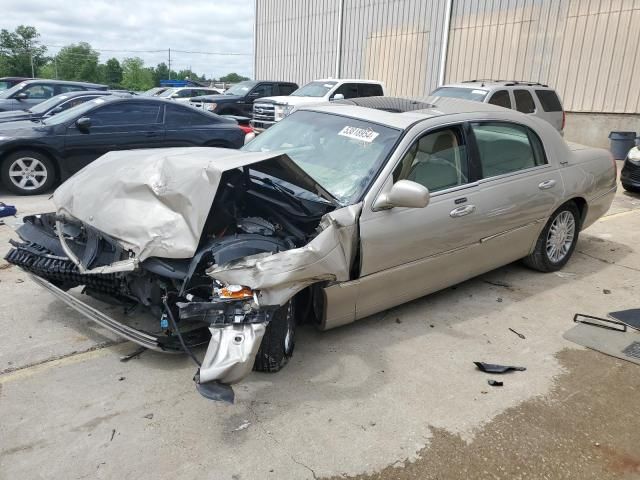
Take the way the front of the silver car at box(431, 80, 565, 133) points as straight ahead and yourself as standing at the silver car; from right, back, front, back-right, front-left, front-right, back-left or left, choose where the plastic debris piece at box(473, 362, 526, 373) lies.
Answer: front-left

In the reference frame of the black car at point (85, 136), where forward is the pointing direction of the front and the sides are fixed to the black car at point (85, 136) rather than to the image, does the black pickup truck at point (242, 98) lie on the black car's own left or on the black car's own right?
on the black car's own right

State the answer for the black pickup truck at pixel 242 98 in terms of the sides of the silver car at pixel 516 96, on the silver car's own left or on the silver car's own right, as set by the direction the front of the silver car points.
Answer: on the silver car's own right

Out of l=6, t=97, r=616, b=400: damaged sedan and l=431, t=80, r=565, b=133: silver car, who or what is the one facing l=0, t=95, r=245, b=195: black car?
the silver car

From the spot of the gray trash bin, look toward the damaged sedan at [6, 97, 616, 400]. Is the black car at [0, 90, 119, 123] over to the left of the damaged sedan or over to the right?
right

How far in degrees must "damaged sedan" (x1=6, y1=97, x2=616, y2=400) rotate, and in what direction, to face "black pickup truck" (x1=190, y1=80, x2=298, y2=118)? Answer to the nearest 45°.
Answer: approximately 135° to its right

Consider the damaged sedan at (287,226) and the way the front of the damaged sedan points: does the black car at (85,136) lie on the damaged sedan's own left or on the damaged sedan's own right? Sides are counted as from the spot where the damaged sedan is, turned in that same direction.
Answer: on the damaged sedan's own right

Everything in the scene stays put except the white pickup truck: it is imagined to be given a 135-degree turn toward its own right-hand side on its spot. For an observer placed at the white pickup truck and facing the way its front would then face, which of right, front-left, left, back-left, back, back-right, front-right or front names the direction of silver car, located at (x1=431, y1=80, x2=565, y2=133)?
back-right

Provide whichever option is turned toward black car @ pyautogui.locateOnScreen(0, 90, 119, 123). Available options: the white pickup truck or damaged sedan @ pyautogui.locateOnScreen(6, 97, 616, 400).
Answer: the white pickup truck
